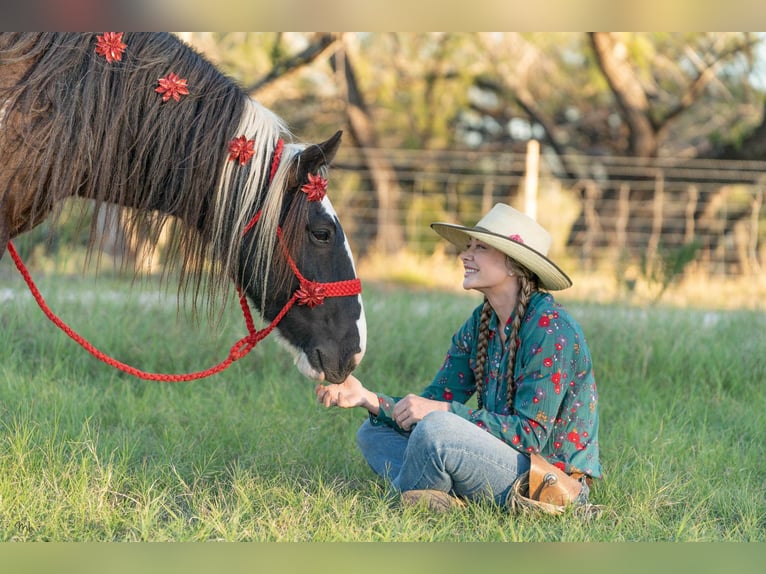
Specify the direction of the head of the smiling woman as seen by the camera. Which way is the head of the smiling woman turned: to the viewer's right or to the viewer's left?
to the viewer's left

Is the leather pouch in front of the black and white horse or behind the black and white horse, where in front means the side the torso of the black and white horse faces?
in front

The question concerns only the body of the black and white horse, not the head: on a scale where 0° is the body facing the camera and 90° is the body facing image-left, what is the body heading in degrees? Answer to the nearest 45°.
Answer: approximately 270°

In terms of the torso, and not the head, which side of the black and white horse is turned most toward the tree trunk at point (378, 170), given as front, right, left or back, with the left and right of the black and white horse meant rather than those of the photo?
left

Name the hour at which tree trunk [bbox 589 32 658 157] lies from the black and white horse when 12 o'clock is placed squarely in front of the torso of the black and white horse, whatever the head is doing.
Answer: The tree trunk is roughly at 10 o'clock from the black and white horse.

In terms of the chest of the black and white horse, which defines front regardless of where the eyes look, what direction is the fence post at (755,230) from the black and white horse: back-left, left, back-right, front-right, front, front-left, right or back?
front-left

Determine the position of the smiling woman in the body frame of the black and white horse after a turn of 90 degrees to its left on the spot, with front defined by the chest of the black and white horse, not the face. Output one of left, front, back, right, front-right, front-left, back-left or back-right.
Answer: right

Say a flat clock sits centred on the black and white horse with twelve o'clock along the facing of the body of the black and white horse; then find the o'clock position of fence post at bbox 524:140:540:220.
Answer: The fence post is roughly at 10 o'clock from the black and white horse.
